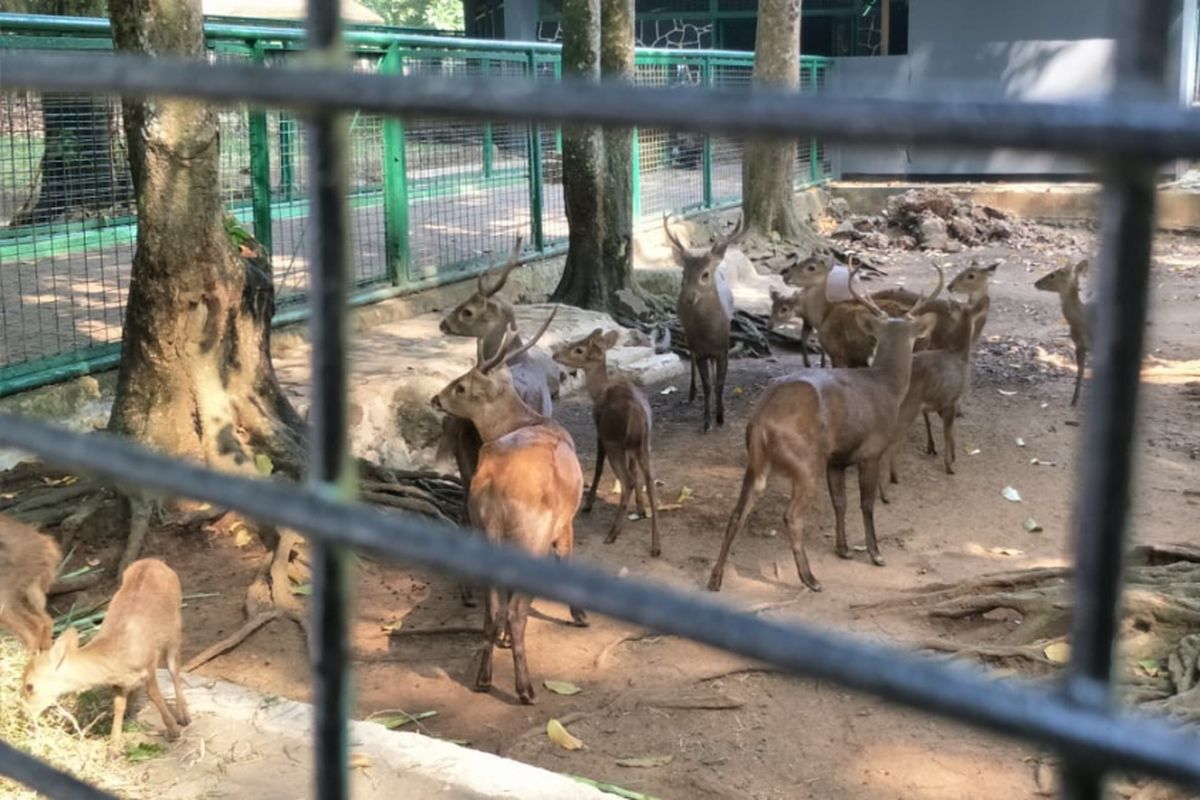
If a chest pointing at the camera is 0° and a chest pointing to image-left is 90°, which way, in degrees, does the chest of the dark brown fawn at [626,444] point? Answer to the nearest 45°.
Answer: approximately 135°

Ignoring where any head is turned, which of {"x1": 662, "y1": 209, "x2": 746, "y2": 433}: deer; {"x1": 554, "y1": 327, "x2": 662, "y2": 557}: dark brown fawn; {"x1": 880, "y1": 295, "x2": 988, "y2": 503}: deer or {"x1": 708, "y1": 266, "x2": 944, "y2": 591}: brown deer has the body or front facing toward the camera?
{"x1": 662, "y1": 209, "x2": 746, "y2": 433}: deer

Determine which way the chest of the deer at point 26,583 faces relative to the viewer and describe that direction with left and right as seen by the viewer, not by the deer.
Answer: facing to the left of the viewer

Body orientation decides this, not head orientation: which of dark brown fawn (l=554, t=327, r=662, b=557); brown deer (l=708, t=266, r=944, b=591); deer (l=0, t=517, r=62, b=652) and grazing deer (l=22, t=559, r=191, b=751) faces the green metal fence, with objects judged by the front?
the dark brown fawn

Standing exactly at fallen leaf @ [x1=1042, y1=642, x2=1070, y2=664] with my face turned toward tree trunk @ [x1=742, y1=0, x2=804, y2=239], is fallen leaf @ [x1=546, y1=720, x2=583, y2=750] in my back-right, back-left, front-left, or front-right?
back-left

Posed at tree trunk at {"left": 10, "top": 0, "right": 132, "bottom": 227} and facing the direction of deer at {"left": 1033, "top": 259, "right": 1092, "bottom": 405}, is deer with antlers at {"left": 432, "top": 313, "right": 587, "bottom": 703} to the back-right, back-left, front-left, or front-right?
front-right

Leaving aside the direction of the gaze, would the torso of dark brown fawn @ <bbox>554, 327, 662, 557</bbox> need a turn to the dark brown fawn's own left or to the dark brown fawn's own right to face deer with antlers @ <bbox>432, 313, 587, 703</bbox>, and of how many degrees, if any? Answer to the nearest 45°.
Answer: approximately 135° to the dark brown fawn's own left

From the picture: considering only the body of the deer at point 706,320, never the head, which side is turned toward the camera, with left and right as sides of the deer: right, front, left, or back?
front

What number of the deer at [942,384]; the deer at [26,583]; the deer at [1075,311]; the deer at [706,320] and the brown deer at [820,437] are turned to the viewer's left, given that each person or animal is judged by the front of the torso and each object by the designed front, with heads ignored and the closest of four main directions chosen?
2

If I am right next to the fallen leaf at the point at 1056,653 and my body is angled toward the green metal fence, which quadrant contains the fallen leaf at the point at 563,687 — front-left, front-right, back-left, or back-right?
front-left

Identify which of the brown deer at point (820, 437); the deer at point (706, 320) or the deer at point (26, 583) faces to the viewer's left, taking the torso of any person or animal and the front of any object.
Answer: the deer at point (26, 583)

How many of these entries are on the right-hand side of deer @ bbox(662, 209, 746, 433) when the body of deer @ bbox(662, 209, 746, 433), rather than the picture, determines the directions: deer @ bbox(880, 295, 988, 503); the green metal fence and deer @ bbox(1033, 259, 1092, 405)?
1

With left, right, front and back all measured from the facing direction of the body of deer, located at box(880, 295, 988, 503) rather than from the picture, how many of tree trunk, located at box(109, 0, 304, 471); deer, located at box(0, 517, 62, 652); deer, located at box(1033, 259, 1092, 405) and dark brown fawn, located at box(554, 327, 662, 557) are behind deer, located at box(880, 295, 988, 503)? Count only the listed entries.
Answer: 3

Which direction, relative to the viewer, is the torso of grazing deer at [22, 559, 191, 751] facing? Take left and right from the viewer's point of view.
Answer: facing the viewer and to the left of the viewer

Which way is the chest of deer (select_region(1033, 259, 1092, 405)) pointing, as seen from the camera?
to the viewer's left

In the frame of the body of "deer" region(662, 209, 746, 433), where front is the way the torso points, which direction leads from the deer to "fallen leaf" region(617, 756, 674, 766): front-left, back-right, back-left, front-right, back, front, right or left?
front

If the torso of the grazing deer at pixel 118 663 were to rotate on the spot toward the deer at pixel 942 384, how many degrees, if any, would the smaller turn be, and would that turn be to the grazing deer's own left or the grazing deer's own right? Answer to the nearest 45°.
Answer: approximately 180°

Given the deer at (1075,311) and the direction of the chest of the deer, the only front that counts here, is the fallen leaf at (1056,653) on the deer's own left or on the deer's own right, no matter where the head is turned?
on the deer's own left

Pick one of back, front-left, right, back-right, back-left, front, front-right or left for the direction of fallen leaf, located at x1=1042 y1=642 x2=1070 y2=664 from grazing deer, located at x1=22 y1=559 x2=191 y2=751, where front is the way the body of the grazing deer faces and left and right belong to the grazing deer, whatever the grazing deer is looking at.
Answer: back-left
